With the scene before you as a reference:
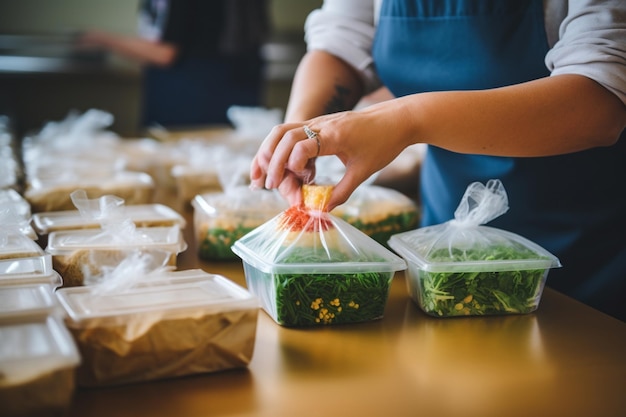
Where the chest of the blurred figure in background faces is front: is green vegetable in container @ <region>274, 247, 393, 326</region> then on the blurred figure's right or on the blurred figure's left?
on the blurred figure's left

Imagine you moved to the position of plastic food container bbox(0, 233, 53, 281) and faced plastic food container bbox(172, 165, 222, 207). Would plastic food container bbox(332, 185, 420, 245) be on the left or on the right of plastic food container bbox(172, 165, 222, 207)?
right

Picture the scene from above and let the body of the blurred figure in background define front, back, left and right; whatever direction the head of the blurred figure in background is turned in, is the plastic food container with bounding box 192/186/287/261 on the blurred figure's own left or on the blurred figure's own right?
on the blurred figure's own left
